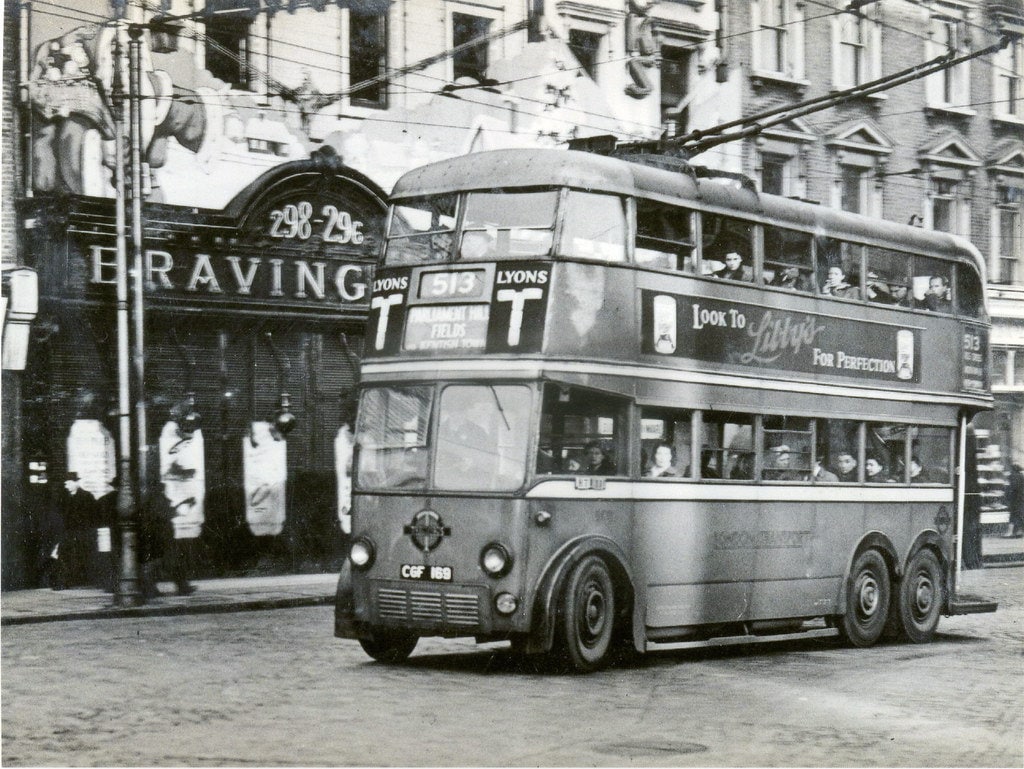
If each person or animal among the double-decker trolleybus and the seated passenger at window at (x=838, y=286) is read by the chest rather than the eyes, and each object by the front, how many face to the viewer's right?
0

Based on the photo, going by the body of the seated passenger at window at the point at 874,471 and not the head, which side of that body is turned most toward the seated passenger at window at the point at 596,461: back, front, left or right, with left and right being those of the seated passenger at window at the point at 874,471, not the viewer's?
front

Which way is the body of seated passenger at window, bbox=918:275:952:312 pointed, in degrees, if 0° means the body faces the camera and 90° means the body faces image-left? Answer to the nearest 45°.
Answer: approximately 45°

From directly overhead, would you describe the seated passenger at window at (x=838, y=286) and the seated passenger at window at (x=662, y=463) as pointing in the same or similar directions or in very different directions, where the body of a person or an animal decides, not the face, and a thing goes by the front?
same or similar directions

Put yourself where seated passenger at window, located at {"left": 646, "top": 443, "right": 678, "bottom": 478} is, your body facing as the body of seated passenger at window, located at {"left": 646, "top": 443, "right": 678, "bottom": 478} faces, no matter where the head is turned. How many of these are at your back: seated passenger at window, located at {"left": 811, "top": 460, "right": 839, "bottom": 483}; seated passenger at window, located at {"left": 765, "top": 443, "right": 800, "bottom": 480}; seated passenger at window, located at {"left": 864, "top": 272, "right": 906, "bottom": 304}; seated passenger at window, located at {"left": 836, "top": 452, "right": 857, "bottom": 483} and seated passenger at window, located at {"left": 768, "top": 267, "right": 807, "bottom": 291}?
5

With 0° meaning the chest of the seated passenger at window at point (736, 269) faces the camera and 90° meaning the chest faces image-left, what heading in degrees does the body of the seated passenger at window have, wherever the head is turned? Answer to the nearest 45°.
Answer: approximately 45°

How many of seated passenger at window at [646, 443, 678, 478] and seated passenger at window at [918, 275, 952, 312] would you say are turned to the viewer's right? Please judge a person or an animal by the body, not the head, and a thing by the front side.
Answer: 0

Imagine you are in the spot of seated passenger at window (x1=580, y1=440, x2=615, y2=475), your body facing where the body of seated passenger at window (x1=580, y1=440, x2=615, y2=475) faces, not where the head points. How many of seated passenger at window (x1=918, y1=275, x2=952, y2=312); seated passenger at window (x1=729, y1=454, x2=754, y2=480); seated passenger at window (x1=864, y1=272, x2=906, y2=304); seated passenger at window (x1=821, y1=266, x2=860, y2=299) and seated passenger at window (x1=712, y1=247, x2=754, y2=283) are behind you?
5

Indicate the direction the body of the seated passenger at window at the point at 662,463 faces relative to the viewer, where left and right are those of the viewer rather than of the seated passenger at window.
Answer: facing the viewer and to the left of the viewer

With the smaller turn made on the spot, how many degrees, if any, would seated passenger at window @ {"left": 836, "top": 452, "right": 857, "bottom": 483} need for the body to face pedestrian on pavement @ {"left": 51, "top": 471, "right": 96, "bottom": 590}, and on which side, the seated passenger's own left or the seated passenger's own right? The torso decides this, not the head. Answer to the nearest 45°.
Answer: approximately 45° to the seated passenger's own right

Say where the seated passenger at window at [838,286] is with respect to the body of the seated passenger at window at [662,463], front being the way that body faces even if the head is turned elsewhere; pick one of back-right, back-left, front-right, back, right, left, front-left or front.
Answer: back

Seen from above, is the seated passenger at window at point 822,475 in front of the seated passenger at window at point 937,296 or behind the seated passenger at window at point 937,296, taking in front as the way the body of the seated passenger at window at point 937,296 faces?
in front
